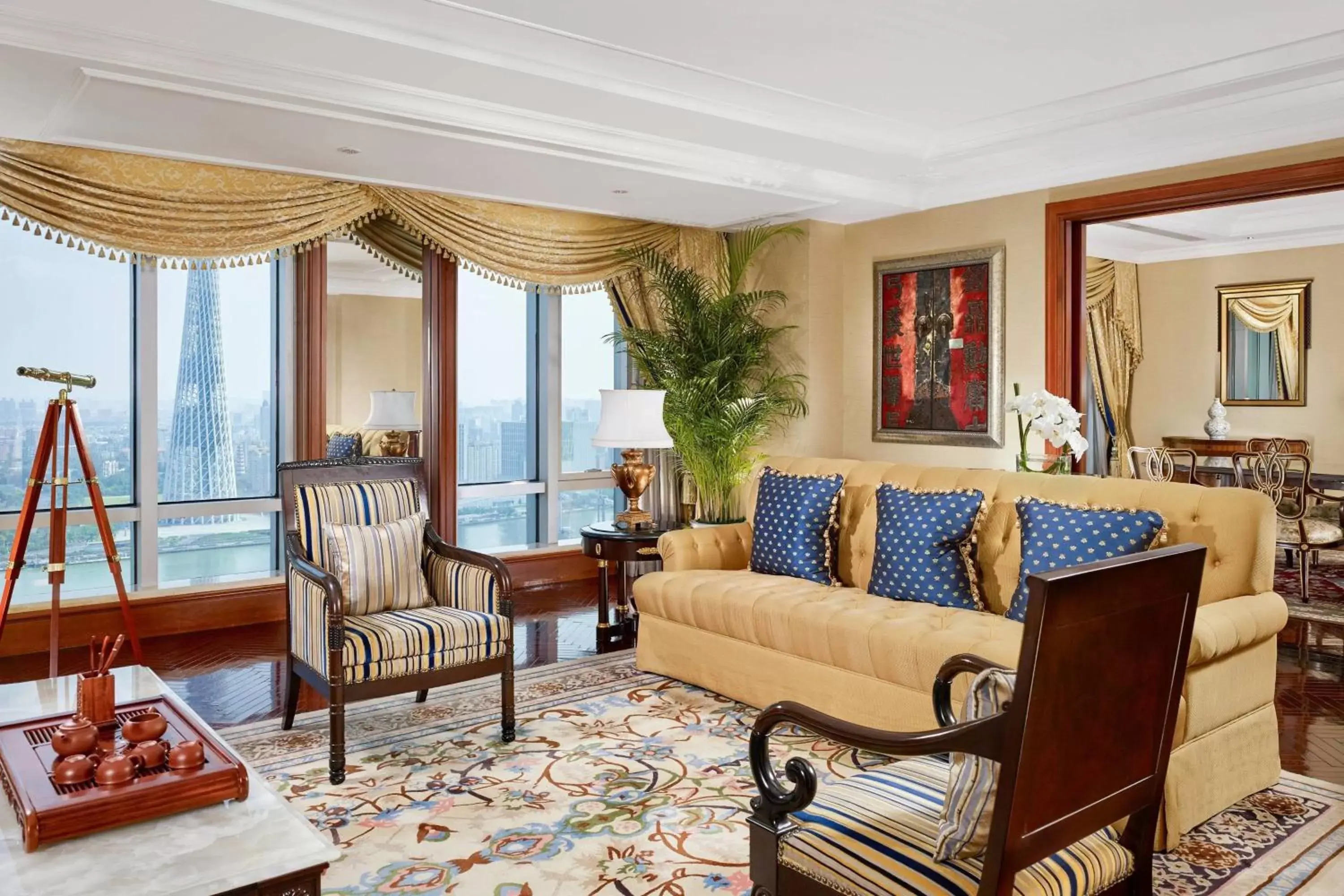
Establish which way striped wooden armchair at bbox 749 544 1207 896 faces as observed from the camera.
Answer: facing away from the viewer and to the left of the viewer

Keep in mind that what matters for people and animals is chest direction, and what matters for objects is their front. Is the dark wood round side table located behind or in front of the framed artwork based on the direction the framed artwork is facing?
in front

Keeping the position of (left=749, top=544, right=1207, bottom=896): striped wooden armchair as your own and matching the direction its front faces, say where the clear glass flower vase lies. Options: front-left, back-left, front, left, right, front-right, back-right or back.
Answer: front-right

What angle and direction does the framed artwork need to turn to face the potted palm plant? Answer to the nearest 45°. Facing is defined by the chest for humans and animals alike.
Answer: approximately 45° to its right

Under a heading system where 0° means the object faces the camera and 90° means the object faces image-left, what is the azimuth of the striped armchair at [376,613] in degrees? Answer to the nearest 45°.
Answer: approximately 315°

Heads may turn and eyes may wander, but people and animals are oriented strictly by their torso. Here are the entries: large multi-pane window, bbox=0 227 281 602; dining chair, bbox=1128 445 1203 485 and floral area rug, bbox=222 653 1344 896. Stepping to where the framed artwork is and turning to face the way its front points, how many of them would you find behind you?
1

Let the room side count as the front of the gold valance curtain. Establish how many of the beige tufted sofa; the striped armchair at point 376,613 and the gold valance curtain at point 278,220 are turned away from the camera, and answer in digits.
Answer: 0

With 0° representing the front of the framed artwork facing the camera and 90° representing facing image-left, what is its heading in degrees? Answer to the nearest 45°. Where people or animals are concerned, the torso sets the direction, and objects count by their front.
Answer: approximately 45°

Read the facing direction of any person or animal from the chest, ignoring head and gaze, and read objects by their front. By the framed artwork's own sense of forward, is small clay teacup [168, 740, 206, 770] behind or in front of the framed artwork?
in front

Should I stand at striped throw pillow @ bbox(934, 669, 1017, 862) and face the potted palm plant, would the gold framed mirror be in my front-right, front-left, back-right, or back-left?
front-right

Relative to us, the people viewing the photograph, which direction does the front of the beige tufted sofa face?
facing the viewer and to the left of the viewer

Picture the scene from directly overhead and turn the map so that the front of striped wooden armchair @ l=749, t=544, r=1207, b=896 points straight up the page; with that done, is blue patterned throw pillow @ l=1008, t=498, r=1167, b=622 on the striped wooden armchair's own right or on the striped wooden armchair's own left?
on the striped wooden armchair's own right

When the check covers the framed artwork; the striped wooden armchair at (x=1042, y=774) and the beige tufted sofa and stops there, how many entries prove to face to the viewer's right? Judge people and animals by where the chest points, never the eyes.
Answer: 0

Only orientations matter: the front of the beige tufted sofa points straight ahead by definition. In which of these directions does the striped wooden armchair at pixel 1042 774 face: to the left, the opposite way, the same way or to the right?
to the right

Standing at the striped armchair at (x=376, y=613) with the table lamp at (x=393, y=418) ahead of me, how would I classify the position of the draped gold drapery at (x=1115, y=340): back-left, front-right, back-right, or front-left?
front-right

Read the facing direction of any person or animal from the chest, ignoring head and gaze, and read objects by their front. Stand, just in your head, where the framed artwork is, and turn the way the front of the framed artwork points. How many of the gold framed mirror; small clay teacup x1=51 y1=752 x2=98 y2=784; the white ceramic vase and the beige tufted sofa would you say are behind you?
2

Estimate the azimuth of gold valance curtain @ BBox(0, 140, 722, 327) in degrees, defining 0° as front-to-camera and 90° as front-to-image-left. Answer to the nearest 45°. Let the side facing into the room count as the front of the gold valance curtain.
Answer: approximately 315°

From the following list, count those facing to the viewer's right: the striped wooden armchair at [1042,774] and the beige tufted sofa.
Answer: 0
